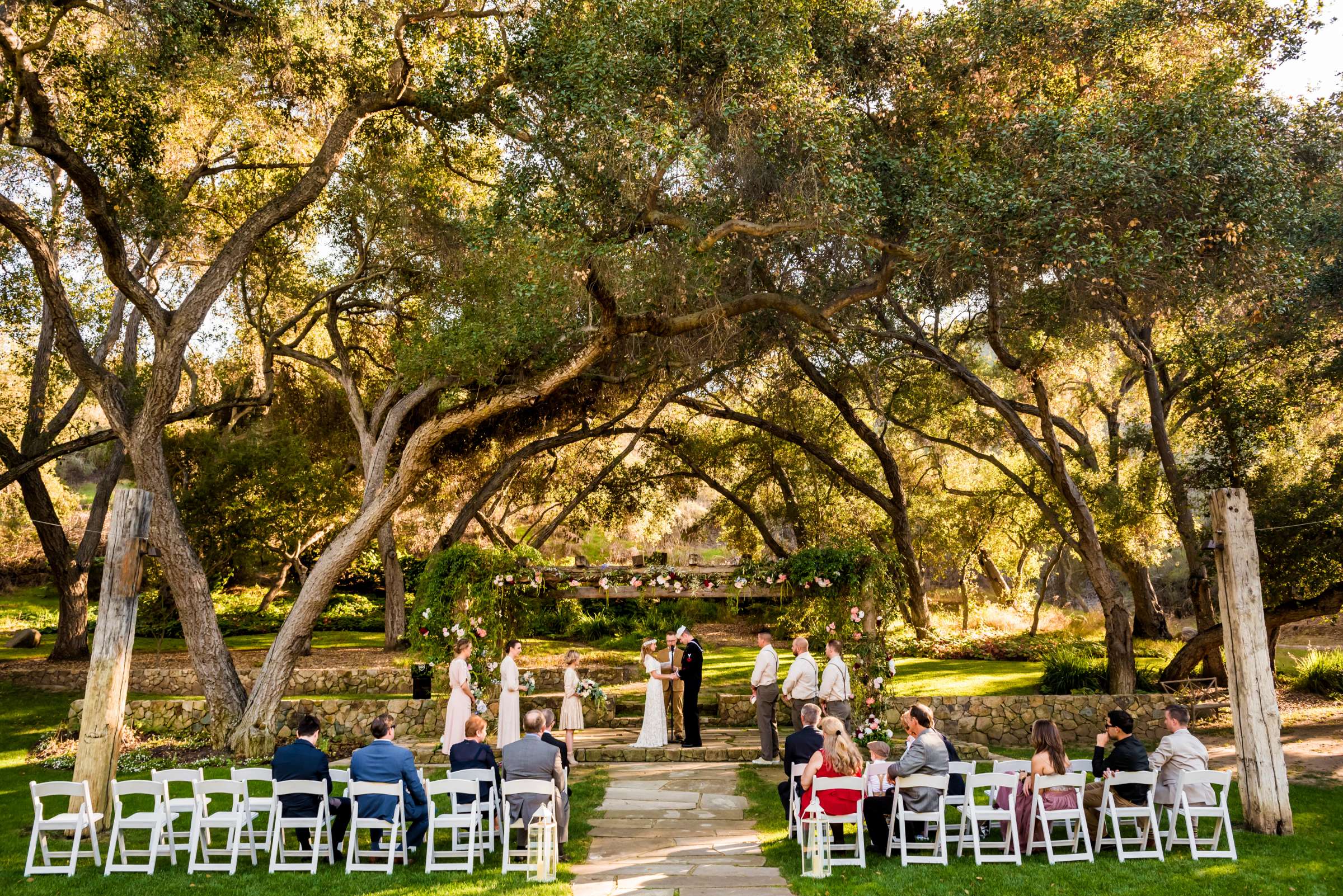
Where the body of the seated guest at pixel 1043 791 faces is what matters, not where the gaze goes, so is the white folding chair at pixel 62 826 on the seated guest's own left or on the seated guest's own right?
on the seated guest's own left

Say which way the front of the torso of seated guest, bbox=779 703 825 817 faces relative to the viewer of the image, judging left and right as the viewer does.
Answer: facing away from the viewer and to the left of the viewer

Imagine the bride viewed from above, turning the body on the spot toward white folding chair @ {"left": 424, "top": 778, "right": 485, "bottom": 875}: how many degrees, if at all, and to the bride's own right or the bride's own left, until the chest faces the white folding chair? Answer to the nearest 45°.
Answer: approximately 90° to the bride's own right

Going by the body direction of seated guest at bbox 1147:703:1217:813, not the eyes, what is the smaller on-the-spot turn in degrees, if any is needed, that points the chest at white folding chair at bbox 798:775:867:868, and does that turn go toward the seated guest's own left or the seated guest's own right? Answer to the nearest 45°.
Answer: approximately 90° to the seated guest's own left

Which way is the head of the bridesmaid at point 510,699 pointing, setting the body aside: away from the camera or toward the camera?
toward the camera

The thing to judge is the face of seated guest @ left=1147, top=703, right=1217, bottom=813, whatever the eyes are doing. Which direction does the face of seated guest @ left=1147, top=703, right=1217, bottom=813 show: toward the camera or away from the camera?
away from the camera

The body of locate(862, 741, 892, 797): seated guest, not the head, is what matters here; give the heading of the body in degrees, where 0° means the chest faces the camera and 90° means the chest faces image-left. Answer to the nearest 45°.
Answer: approximately 135°

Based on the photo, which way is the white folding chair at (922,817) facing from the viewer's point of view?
away from the camera

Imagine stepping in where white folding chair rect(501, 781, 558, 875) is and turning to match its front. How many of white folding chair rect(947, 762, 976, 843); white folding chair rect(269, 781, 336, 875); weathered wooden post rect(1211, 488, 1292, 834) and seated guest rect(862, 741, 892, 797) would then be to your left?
1

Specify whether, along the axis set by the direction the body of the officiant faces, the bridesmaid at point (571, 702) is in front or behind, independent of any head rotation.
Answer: in front

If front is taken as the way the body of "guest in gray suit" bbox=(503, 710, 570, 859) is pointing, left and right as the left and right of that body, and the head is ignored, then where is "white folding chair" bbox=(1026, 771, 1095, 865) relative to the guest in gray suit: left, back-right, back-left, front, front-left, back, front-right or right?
right

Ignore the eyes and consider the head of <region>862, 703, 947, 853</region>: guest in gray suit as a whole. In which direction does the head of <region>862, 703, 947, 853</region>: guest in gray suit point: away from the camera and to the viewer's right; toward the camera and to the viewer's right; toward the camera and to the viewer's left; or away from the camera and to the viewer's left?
away from the camera and to the viewer's left

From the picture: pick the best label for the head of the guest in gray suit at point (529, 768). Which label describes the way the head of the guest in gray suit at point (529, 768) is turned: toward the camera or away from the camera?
away from the camera

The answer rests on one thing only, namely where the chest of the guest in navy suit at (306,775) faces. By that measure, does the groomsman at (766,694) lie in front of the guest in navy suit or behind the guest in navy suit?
in front

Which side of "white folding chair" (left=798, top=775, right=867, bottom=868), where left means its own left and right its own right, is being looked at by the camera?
back

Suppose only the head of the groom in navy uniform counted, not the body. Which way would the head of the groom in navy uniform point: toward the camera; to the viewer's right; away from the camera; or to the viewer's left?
to the viewer's left

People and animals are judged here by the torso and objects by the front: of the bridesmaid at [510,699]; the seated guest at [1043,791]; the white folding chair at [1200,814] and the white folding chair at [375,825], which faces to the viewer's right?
the bridesmaid
